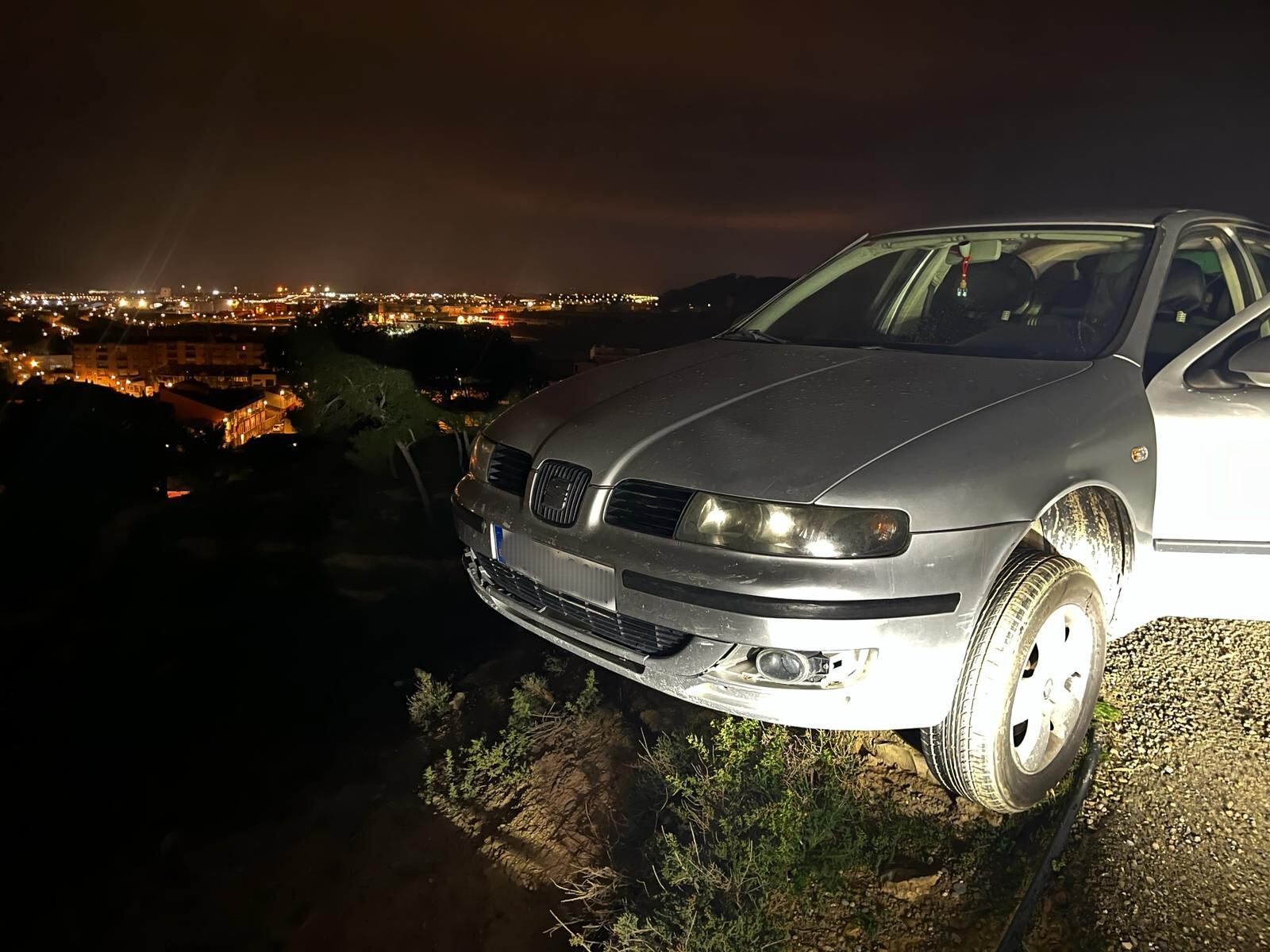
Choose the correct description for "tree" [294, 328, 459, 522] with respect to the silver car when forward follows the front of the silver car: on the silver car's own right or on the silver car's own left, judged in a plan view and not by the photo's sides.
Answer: on the silver car's own right

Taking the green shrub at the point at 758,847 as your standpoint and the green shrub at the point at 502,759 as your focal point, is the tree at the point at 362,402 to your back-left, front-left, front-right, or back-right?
front-right

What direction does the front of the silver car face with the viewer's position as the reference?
facing the viewer and to the left of the viewer
